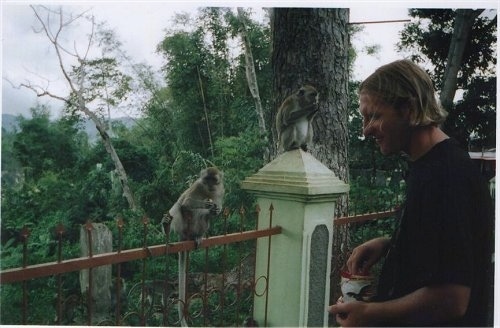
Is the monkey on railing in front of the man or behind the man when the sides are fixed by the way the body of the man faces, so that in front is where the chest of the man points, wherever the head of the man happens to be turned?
in front

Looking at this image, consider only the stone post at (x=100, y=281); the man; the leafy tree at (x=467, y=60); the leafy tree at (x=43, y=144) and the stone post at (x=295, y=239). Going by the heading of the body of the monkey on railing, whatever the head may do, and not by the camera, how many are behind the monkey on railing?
2

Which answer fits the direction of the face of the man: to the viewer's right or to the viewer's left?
to the viewer's left

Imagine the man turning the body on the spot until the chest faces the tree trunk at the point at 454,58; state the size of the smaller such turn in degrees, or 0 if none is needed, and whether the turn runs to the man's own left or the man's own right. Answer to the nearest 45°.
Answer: approximately 90° to the man's own right

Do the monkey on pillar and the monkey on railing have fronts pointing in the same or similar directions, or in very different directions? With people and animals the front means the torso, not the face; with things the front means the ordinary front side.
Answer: same or similar directions

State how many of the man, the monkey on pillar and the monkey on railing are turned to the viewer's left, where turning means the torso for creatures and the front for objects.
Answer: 1

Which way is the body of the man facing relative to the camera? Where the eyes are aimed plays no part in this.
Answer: to the viewer's left

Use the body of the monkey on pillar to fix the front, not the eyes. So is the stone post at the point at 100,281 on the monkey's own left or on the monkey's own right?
on the monkey's own right

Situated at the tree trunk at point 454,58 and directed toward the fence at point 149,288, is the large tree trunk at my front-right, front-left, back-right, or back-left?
front-right

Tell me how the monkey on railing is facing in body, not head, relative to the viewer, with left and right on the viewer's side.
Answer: facing the viewer and to the right of the viewer

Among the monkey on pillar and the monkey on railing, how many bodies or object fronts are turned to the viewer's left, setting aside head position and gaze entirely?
0
